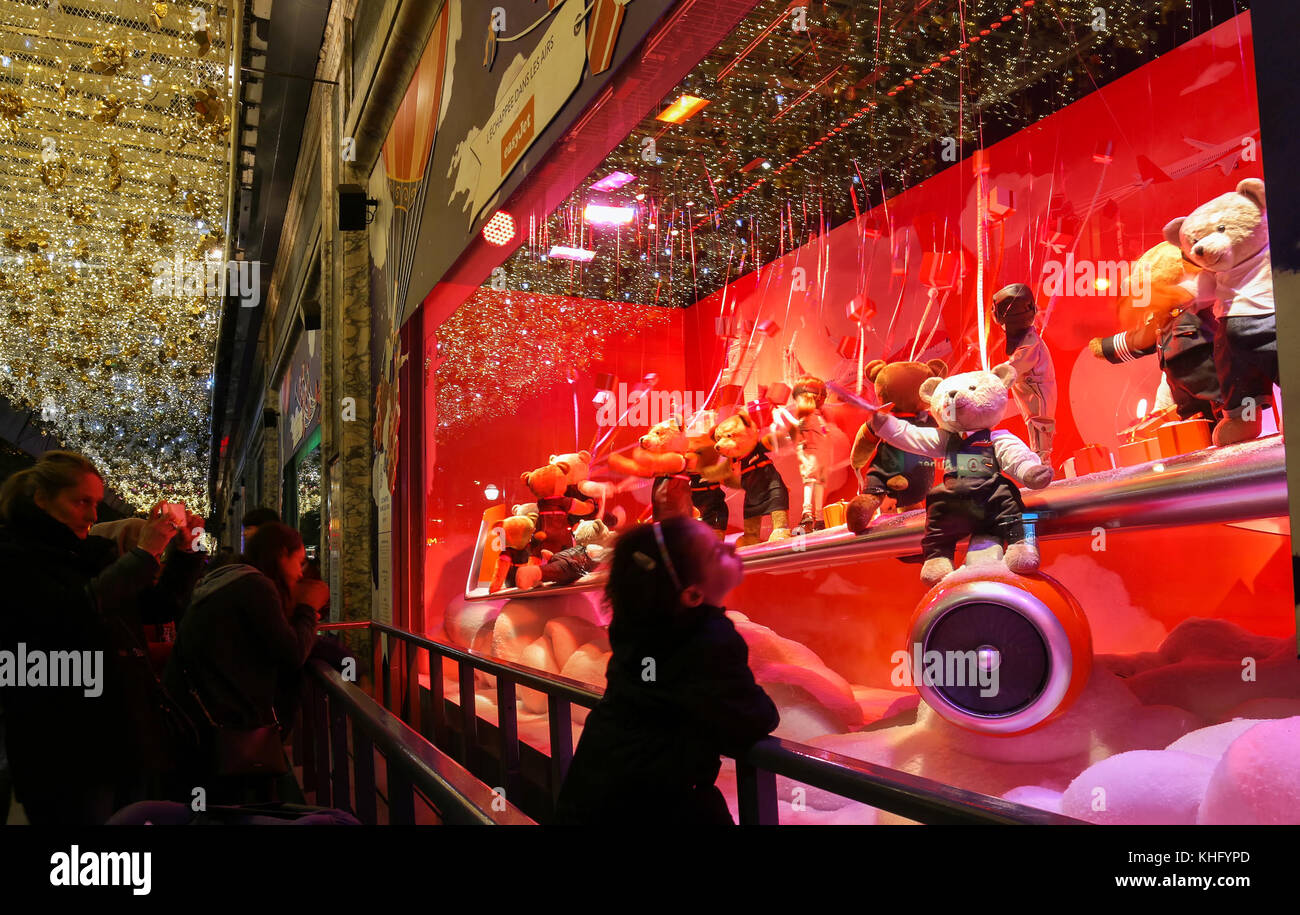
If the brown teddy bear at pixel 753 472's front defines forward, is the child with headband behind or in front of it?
in front

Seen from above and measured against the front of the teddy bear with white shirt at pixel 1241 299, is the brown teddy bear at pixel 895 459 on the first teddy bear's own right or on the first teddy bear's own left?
on the first teddy bear's own right

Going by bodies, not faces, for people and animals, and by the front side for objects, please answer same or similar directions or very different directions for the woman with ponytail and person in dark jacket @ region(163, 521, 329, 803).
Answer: same or similar directions

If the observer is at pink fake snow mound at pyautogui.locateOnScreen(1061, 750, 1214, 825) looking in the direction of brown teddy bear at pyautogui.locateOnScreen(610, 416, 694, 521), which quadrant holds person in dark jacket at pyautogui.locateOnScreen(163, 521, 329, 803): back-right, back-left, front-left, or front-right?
front-left

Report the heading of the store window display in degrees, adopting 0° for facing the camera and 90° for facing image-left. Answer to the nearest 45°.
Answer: approximately 45°

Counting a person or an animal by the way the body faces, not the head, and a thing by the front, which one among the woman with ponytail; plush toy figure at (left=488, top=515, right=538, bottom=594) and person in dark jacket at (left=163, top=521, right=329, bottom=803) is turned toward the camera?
the plush toy figure

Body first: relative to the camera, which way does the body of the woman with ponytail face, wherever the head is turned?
to the viewer's right

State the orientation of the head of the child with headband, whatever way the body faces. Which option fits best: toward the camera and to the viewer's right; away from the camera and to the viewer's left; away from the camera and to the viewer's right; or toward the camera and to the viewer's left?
away from the camera and to the viewer's right

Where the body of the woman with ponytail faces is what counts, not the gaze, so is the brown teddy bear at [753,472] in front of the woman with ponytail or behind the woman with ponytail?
in front

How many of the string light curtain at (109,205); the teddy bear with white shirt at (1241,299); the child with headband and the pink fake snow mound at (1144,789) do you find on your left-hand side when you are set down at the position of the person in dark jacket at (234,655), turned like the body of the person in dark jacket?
1

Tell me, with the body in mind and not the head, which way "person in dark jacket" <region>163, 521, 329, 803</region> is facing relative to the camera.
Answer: to the viewer's right

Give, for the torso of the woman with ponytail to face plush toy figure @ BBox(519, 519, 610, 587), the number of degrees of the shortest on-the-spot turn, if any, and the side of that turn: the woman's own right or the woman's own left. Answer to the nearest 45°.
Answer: approximately 45° to the woman's own left

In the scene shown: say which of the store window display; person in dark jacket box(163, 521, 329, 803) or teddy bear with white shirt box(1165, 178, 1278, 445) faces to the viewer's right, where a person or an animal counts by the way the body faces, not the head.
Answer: the person in dark jacket

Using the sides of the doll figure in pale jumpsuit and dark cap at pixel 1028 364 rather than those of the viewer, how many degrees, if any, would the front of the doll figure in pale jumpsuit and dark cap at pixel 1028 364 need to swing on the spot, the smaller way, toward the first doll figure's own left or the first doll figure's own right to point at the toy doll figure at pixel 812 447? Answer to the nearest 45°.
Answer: approximately 90° to the first doll figure's own right

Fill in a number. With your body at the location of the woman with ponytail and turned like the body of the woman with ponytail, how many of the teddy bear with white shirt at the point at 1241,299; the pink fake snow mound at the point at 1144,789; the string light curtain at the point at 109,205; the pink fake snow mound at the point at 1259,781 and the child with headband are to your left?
1

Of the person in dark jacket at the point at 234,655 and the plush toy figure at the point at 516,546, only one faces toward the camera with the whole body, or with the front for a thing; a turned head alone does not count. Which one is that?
the plush toy figure

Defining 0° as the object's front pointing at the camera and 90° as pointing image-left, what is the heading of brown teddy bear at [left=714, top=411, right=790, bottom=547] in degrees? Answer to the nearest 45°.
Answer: approximately 45°
